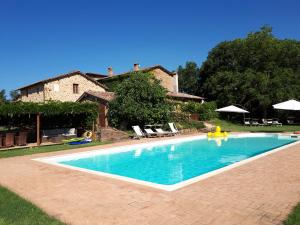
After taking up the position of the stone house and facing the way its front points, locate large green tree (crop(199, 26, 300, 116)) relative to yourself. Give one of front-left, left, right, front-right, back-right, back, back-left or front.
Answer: left

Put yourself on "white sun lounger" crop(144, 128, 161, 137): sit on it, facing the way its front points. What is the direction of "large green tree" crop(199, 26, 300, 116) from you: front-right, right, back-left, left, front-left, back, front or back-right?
left

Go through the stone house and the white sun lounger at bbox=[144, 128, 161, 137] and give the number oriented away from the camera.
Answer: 0

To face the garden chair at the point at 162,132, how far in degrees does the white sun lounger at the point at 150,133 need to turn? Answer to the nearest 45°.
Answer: approximately 90° to its left

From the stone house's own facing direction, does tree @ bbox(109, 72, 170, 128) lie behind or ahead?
ahead

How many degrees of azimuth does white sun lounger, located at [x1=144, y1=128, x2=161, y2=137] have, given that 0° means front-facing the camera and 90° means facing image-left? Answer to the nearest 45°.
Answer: approximately 315°

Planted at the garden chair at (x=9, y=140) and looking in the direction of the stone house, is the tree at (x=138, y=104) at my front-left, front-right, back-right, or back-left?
front-right

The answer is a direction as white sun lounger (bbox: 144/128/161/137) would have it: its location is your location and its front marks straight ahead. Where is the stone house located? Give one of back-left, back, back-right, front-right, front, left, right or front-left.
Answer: back

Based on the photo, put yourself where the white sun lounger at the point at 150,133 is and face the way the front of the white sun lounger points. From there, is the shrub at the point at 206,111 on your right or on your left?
on your left

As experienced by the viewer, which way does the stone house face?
facing the viewer

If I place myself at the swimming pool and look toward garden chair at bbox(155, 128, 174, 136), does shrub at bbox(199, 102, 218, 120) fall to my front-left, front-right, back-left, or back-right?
front-right
